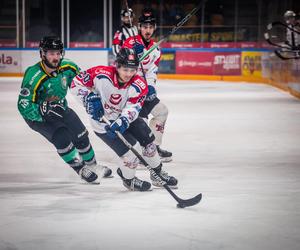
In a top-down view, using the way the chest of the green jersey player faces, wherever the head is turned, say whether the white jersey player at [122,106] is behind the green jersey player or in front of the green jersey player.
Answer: in front

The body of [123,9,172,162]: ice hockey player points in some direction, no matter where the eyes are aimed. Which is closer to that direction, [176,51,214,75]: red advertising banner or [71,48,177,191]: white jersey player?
the white jersey player

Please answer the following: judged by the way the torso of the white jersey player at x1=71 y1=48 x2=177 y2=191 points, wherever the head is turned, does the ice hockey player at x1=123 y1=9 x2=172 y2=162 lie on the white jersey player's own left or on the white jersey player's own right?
on the white jersey player's own left

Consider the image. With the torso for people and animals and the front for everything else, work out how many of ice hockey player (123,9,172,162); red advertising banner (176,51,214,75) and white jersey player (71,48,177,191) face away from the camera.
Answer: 0

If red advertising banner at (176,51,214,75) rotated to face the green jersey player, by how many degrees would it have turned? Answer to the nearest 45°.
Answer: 0° — it already faces them

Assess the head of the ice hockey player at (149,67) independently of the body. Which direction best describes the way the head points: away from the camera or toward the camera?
toward the camera

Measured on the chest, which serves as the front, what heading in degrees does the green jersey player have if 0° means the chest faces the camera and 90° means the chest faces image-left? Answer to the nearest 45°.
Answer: approximately 315°

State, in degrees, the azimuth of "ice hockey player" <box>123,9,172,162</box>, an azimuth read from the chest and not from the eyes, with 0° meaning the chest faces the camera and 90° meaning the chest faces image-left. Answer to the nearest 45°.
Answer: approximately 315°

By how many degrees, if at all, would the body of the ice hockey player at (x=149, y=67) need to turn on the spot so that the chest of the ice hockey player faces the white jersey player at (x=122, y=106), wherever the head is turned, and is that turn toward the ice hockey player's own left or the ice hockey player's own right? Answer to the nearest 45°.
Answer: approximately 45° to the ice hockey player's own right

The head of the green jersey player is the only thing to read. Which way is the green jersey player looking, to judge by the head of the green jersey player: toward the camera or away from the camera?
toward the camera

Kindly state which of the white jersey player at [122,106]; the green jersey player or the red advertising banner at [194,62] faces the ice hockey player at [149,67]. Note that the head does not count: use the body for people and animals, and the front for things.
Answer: the red advertising banner

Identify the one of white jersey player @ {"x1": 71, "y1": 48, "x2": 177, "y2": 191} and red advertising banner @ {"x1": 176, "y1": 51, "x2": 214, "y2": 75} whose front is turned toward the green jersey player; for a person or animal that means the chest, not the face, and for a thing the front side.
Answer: the red advertising banner

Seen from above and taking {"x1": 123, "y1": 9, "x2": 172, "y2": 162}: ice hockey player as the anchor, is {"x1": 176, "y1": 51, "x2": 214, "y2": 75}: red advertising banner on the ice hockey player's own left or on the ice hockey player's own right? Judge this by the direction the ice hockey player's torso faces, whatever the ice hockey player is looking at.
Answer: on the ice hockey player's own left

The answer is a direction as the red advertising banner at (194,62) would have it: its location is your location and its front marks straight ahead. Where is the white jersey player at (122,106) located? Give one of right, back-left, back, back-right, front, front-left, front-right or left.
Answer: front

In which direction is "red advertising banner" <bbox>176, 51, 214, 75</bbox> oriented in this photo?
toward the camera

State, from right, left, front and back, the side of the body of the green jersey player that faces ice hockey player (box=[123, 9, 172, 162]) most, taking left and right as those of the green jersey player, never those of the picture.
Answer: left
